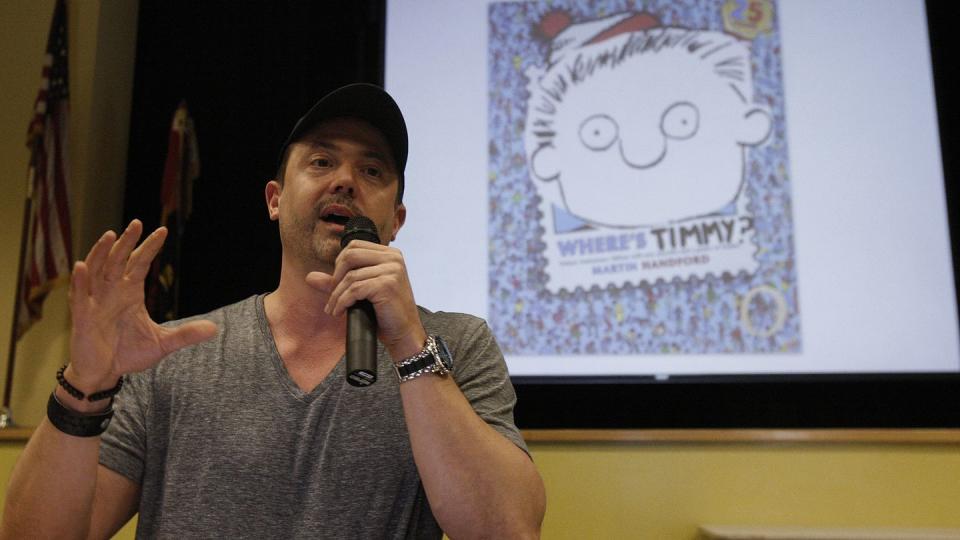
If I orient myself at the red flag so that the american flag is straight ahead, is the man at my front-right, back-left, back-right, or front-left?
back-left

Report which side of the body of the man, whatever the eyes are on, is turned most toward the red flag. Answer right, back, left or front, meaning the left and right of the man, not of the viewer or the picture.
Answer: back

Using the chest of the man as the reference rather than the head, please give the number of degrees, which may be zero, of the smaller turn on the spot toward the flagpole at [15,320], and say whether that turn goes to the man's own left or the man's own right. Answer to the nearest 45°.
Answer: approximately 135° to the man's own right

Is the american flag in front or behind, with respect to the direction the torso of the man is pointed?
behind

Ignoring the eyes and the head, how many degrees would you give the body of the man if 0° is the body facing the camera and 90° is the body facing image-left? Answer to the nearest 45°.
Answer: approximately 0°
